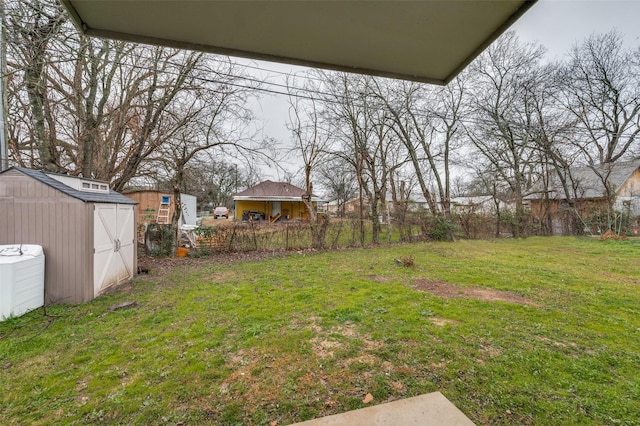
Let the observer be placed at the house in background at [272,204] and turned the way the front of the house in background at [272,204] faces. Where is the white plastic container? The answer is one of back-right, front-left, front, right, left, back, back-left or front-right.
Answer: front

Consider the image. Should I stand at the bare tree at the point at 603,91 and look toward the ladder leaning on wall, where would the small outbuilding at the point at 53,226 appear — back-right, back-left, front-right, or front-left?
front-left

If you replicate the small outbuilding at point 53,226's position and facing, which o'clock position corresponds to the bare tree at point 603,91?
The bare tree is roughly at 11 o'clock from the small outbuilding.

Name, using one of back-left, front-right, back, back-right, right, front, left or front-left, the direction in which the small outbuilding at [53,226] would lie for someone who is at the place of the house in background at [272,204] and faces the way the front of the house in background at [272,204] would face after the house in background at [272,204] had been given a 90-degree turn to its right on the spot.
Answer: left

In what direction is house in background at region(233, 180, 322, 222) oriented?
toward the camera

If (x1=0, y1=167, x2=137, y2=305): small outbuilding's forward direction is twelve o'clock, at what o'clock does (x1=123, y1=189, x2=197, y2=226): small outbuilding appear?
(x1=123, y1=189, x2=197, y2=226): small outbuilding is roughly at 8 o'clock from (x1=0, y1=167, x2=137, y2=305): small outbuilding.

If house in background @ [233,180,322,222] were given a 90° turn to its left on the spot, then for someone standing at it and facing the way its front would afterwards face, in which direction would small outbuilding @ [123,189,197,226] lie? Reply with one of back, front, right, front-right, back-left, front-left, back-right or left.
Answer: back-right

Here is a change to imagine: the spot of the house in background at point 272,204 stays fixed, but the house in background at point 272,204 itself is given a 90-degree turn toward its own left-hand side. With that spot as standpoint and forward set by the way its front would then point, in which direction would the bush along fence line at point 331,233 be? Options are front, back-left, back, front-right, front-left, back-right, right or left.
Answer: right

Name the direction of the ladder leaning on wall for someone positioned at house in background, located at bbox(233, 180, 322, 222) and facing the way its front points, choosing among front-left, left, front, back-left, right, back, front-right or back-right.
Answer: front-right

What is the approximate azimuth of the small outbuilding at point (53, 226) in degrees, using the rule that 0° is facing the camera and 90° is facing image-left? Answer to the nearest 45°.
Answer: approximately 315°

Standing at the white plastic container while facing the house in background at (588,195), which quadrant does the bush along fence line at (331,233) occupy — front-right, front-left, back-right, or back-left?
front-left

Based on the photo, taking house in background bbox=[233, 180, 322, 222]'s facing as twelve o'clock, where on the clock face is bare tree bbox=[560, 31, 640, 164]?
The bare tree is roughly at 10 o'clock from the house in background.

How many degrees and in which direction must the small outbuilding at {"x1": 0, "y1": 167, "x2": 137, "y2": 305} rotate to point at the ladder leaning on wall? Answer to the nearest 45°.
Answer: approximately 135° to its left
